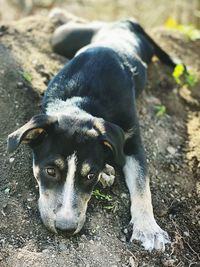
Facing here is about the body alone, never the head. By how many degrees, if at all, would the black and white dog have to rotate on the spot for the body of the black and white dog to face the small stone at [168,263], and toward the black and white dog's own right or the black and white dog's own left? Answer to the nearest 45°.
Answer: approximately 45° to the black and white dog's own left

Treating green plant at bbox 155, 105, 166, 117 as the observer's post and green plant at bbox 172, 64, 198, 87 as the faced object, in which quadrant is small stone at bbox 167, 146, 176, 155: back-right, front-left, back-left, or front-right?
back-right

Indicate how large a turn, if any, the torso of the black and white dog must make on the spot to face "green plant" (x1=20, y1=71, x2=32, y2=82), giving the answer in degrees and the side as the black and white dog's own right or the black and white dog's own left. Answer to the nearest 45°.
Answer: approximately 135° to the black and white dog's own right

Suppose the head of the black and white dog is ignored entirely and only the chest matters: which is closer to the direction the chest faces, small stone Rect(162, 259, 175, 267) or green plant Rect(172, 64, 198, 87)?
the small stone

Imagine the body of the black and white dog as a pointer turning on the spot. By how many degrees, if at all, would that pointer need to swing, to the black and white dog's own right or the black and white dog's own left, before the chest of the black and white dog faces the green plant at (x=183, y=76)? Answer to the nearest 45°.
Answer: approximately 180°
